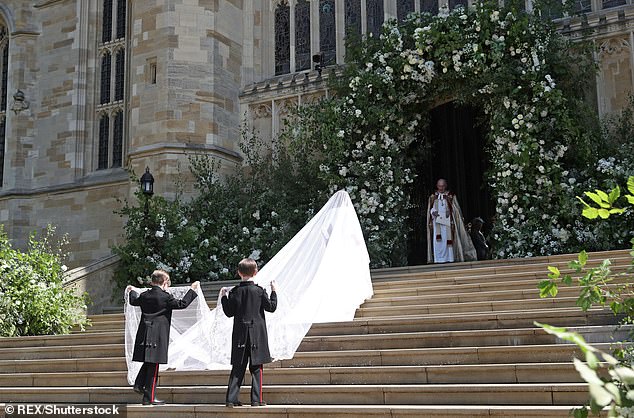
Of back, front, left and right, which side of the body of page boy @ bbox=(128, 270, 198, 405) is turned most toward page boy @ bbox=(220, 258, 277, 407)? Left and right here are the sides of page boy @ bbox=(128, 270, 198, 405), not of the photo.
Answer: right

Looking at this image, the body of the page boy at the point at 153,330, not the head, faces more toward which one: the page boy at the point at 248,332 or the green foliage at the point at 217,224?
the green foliage

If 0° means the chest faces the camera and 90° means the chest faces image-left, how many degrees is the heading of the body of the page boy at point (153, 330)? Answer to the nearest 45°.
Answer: approximately 225°

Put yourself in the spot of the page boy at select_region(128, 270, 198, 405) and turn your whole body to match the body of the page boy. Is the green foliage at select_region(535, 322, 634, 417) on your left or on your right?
on your right

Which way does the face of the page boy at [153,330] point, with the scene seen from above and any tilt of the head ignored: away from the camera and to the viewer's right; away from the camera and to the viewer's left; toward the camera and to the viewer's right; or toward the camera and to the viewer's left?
away from the camera and to the viewer's right

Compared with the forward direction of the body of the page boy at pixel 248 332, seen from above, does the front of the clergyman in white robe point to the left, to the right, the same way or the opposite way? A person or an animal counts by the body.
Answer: the opposite way

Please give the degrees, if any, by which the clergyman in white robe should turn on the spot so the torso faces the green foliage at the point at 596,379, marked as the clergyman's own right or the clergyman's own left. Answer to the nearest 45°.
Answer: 0° — they already face it

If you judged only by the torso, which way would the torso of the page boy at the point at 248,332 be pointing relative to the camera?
away from the camera

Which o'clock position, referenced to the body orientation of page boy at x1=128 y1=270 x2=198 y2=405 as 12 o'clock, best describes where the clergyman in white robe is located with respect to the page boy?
The clergyman in white robe is roughly at 12 o'clock from the page boy.

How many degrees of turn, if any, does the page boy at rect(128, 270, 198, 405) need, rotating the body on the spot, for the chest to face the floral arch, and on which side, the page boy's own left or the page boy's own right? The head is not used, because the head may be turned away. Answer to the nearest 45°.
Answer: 0° — they already face it

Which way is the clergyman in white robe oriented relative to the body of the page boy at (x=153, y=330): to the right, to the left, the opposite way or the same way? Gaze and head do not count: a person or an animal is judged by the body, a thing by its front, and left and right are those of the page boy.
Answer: the opposite way
